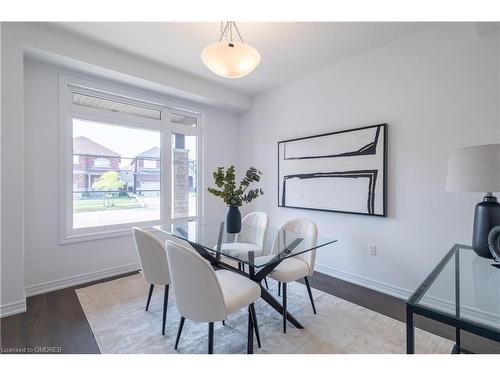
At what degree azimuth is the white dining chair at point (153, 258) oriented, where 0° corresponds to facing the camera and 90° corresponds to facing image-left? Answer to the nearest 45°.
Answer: approximately 225°

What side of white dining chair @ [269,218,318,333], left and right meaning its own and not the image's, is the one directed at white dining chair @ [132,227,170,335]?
front

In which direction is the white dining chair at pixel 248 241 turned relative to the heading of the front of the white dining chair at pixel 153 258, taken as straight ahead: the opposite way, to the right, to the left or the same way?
the opposite way

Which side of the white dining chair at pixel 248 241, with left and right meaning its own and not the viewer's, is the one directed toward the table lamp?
left

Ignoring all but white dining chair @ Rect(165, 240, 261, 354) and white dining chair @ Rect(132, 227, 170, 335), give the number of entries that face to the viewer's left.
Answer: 0

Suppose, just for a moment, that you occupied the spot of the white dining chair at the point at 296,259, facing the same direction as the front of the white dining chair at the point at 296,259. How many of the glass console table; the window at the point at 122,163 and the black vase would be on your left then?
1

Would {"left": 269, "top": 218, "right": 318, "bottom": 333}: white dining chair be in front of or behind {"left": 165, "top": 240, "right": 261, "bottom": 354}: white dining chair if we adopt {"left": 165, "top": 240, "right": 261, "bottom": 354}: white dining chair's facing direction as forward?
in front

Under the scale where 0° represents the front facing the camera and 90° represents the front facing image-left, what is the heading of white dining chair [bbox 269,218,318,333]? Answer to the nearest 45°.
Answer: approximately 45°

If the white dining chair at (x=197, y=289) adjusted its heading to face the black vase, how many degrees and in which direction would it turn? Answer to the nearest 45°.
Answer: approximately 45° to its left
